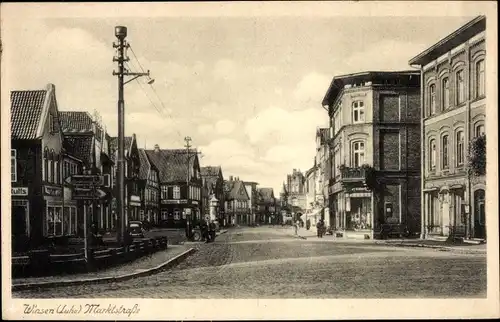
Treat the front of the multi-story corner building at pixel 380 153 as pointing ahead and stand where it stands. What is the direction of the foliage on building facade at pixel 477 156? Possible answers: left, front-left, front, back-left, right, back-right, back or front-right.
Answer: front-left

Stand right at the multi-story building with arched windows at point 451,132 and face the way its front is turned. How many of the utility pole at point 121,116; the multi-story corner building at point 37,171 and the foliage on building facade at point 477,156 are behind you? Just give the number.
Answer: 0

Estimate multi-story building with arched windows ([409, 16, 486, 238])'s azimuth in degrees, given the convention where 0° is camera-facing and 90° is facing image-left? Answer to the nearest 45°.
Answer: approximately 45°

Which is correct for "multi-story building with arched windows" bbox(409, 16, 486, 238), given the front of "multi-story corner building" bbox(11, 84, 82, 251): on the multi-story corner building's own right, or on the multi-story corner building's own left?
on the multi-story corner building's own left

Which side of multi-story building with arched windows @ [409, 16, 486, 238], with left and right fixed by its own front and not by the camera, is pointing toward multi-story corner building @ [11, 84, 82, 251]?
front

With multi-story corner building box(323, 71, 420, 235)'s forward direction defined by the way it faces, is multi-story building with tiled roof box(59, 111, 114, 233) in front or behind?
in front

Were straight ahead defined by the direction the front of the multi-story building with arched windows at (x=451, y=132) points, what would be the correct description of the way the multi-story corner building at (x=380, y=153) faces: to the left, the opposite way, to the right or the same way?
the same way

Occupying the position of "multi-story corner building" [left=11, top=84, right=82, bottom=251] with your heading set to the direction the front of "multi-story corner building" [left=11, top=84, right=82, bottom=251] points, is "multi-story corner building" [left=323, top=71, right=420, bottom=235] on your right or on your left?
on your left

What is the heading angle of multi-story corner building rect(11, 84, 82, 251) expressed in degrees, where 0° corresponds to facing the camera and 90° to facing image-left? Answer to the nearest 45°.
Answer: approximately 315°

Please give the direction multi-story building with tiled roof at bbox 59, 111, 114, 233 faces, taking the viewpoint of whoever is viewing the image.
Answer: facing the viewer and to the right of the viewer

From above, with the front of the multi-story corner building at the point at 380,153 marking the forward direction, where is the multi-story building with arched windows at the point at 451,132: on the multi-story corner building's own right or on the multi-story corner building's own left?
on the multi-story corner building's own left

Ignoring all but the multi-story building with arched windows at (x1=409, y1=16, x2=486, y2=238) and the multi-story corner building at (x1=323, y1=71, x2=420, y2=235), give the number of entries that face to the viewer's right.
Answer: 0

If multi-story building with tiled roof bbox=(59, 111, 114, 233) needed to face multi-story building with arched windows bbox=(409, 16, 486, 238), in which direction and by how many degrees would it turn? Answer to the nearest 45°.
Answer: approximately 45° to its left

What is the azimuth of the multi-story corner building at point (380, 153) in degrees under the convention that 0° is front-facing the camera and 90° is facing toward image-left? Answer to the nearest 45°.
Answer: approximately 45°

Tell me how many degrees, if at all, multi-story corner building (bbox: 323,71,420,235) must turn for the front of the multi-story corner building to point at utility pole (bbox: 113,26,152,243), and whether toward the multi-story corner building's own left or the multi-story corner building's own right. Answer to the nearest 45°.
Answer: approximately 45° to the multi-story corner building's own left
